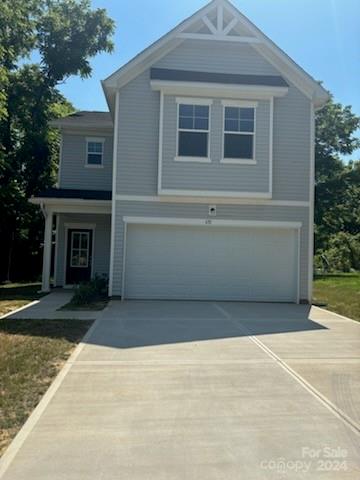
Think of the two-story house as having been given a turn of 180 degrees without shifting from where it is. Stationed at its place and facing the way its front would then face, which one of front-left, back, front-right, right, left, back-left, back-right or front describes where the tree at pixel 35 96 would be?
front-left

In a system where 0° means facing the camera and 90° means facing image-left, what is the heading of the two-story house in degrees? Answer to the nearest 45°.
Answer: approximately 0°
